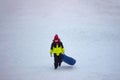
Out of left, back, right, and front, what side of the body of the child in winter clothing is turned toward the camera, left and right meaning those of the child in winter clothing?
front
